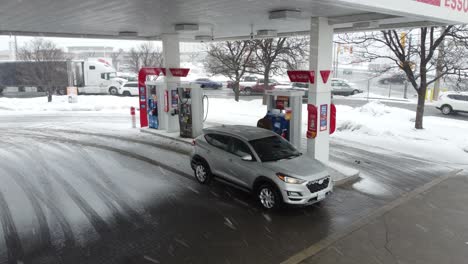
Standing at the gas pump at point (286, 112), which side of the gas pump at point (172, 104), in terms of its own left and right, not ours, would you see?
left

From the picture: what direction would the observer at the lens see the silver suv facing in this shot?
facing the viewer and to the right of the viewer

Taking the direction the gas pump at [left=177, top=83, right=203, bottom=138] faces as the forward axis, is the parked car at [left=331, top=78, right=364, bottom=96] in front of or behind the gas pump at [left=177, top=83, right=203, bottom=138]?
behind

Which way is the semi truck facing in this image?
to the viewer's right

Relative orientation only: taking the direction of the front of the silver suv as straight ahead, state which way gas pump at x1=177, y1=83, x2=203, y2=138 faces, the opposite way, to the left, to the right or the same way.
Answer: to the right

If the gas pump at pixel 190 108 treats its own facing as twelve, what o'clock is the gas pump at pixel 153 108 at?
the gas pump at pixel 153 108 is roughly at 3 o'clock from the gas pump at pixel 190 108.

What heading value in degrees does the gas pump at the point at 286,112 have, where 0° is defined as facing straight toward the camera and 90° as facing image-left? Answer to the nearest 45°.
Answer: approximately 45°

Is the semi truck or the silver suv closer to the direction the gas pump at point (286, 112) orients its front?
the silver suv

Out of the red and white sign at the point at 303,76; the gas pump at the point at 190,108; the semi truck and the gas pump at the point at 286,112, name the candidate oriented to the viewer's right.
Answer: the semi truck

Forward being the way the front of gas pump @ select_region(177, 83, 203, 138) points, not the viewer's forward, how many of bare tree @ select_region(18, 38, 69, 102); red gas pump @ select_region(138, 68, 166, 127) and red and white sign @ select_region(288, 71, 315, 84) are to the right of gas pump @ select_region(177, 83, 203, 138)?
2

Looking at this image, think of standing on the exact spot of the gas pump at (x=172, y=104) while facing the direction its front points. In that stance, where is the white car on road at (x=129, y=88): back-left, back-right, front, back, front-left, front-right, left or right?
back-right

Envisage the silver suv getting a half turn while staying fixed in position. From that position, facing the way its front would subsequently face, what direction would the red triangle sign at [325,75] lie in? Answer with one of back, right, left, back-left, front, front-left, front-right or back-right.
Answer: right

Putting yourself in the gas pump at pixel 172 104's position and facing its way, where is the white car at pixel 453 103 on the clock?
The white car is roughly at 7 o'clock from the gas pump.

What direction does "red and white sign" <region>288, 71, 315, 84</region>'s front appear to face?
toward the camera

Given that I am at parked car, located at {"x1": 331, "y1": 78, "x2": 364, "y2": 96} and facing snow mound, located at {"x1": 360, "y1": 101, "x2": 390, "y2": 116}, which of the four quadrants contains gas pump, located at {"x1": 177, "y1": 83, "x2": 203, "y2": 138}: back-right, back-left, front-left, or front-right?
front-right

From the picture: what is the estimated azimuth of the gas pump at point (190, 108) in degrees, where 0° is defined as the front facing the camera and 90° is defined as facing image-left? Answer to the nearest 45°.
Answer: approximately 45°

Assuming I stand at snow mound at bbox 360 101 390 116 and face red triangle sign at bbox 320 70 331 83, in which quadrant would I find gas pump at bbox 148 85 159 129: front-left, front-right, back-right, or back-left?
front-right

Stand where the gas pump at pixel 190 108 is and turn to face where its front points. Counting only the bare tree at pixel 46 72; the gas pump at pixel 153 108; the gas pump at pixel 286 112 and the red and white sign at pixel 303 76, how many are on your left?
2

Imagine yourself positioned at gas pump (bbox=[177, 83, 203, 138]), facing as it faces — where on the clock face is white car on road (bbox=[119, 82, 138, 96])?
The white car on road is roughly at 4 o'clock from the gas pump.

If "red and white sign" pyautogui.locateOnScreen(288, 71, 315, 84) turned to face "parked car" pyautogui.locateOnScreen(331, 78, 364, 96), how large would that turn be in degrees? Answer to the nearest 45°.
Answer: approximately 180°
